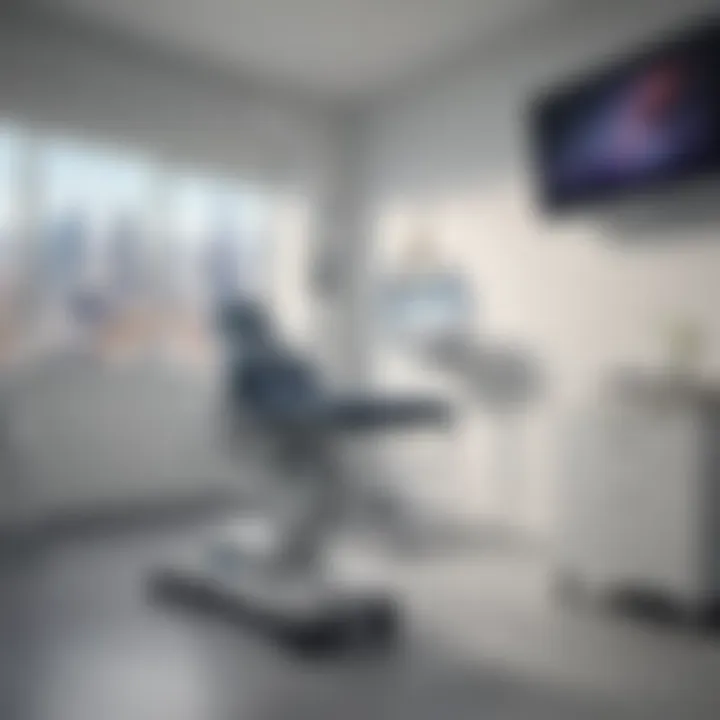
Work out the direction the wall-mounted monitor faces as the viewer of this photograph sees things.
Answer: facing the viewer and to the left of the viewer
